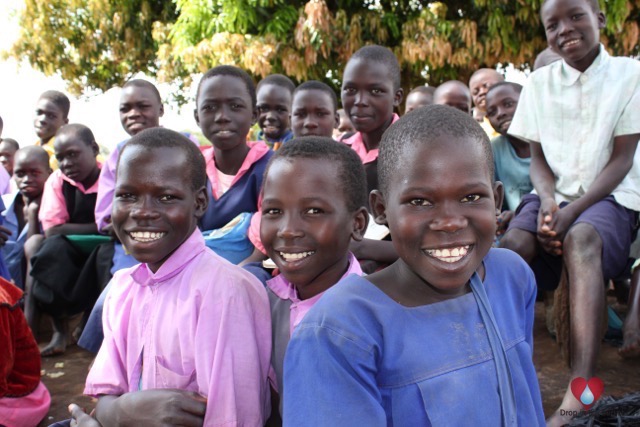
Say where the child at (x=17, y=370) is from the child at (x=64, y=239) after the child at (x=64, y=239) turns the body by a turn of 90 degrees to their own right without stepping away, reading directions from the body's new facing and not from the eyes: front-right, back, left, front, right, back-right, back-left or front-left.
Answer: back-left

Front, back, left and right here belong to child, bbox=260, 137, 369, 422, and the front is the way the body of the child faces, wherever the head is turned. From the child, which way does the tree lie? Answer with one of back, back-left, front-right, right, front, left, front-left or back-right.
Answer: back-right

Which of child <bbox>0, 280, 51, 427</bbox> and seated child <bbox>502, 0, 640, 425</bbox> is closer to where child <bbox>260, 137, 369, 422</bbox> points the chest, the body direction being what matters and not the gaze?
the child

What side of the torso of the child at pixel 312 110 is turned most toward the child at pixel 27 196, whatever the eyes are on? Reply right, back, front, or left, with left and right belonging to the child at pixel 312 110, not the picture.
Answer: right

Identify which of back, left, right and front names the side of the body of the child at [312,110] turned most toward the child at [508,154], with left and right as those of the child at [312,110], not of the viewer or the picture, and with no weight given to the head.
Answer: left

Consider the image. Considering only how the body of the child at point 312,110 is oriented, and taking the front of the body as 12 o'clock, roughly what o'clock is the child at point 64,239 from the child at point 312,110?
the child at point 64,239 is roughly at 3 o'clock from the child at point 312,110.

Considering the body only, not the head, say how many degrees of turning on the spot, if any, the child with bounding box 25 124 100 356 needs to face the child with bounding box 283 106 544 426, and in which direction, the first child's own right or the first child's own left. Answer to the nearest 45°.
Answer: approximately 45° to the first child's own left

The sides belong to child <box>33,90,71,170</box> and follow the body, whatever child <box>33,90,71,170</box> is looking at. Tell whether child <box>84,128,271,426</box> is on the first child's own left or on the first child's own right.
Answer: on the first child's own left

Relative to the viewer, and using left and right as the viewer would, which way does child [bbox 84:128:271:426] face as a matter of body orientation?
facing the viewer and to the left of the viewer

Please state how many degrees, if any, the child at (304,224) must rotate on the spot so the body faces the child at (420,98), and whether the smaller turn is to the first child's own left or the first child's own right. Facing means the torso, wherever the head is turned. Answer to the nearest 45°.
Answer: approximately 135° to the first child's own right

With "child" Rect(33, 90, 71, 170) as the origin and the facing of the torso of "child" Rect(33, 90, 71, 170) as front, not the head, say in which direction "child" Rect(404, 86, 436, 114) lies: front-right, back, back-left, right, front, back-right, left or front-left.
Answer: left

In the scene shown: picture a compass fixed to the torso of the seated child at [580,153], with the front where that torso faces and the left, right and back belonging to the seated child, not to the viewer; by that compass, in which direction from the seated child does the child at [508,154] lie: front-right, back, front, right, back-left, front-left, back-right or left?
right

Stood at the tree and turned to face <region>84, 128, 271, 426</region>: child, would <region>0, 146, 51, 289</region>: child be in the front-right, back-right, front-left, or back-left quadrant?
front-right

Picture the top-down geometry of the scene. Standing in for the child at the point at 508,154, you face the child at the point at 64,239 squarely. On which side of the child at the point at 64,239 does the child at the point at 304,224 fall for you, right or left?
left

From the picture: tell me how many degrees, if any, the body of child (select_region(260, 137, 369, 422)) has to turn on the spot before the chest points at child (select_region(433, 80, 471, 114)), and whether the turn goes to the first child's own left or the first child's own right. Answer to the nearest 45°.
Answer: approximately 180°

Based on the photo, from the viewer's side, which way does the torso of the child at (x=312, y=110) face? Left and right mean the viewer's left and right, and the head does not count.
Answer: facing the viewer
